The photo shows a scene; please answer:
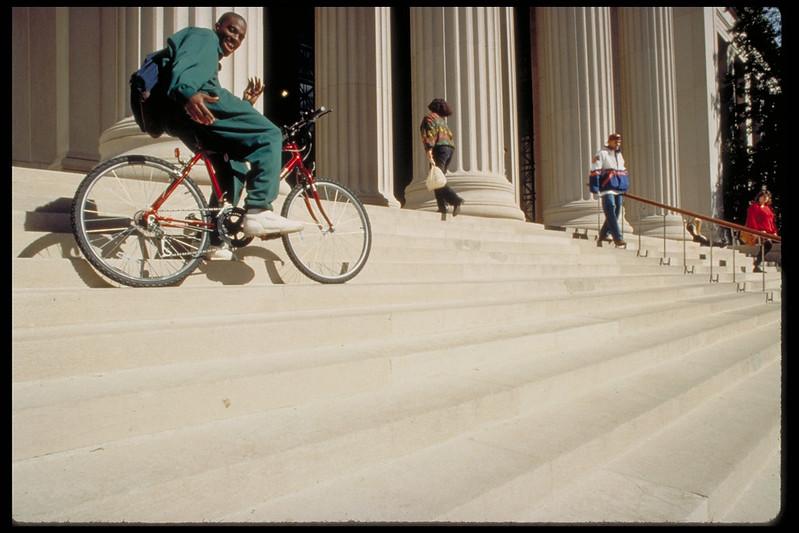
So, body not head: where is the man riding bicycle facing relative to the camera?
to the viewer's right

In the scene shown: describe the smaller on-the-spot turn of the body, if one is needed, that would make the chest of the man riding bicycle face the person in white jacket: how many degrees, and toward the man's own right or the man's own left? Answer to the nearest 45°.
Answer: approximately 45° to the man's own left

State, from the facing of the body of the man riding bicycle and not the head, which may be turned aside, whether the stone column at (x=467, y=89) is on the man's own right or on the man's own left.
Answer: on the man's own left

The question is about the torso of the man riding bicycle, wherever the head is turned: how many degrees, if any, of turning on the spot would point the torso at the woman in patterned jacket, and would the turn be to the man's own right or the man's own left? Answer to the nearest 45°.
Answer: approximately 45° to the man's own left

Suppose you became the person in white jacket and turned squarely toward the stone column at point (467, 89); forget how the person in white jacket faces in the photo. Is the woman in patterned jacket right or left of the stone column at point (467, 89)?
left
